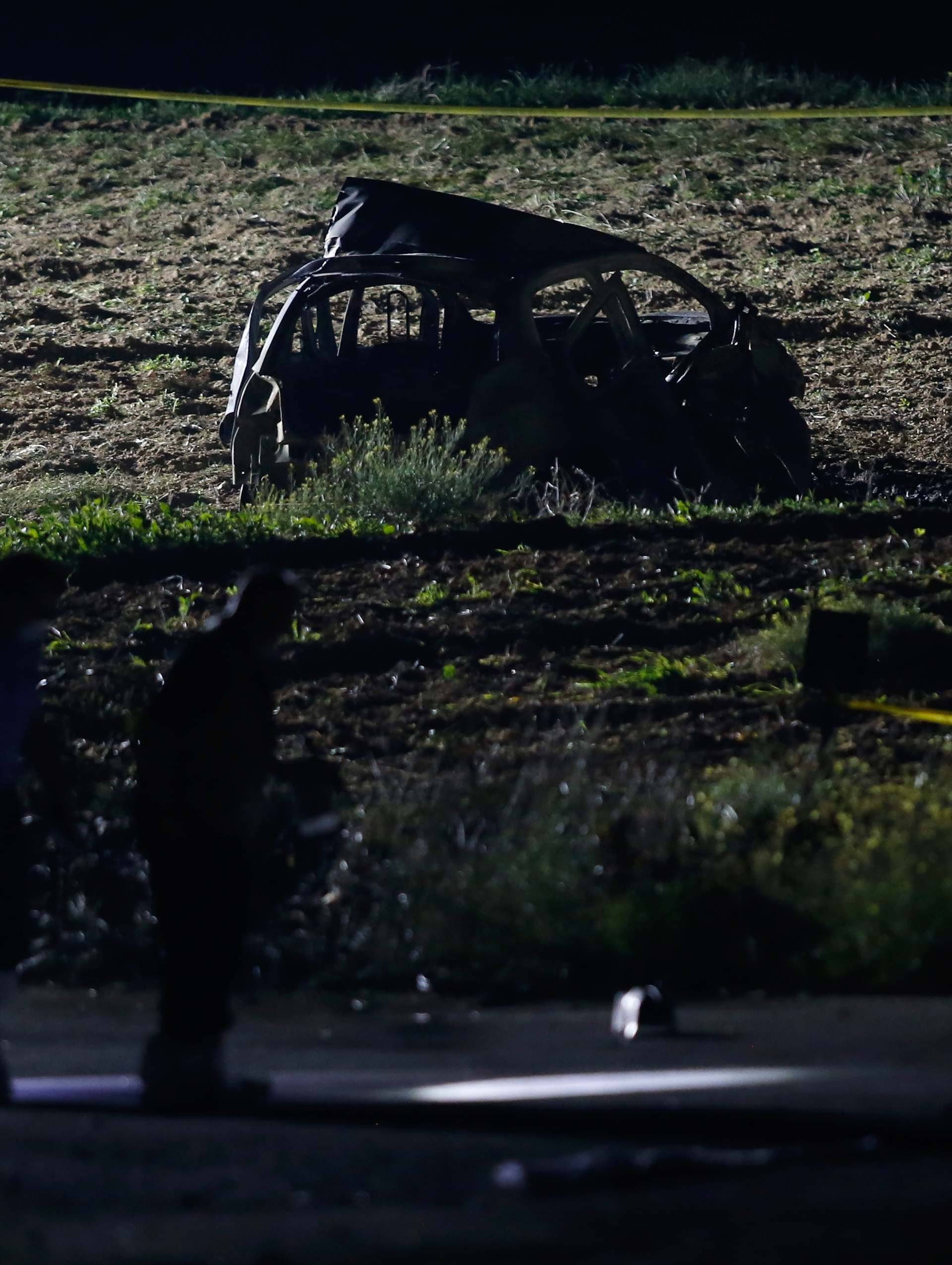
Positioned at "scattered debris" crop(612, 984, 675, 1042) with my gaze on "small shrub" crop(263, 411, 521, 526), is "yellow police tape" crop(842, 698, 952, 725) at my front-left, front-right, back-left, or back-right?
front-right

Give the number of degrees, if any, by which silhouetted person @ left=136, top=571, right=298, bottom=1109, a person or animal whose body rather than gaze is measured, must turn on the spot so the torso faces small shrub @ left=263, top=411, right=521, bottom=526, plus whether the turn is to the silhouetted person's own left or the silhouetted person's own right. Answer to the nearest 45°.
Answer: approximately 90° to the silhouetted person's own left

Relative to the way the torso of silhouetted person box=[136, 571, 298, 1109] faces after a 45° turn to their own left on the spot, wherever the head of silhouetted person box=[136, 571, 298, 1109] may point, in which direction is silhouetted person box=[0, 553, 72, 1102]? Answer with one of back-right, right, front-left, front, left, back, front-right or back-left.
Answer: left

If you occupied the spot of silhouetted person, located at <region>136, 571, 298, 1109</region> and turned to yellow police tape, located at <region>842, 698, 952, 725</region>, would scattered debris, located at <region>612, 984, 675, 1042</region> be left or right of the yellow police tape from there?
right

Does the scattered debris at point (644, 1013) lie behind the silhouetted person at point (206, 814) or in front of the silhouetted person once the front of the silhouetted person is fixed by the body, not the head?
in front

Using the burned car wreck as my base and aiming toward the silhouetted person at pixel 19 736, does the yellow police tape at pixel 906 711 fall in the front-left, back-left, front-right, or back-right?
front-left

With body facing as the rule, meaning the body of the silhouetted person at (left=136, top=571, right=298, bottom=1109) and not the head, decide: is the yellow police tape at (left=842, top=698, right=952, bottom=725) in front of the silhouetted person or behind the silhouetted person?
in front

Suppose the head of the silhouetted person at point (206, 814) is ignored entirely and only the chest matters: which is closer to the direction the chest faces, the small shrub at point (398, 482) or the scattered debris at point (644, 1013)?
the scattered debris
